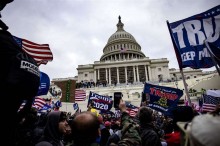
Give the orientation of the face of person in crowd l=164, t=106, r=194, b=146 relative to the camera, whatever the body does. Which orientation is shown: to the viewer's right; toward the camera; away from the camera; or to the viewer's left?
away from the camera

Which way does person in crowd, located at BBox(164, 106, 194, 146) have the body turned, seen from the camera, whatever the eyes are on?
away from the camera

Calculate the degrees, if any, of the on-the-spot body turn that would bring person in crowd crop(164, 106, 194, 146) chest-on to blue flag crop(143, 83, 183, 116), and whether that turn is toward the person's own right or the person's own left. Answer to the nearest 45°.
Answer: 0° — they already face it

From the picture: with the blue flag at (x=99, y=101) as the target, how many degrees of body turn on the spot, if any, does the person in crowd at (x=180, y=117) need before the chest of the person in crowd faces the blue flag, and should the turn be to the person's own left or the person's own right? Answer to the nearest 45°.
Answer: approximately 45° to the person's own left

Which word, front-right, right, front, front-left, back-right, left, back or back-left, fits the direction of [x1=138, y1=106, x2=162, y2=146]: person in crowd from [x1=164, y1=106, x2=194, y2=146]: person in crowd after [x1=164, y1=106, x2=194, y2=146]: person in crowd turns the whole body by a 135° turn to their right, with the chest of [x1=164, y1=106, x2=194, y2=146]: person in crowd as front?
back-right

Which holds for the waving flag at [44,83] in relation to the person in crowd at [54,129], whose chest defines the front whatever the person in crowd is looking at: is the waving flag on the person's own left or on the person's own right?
on the person's own left
